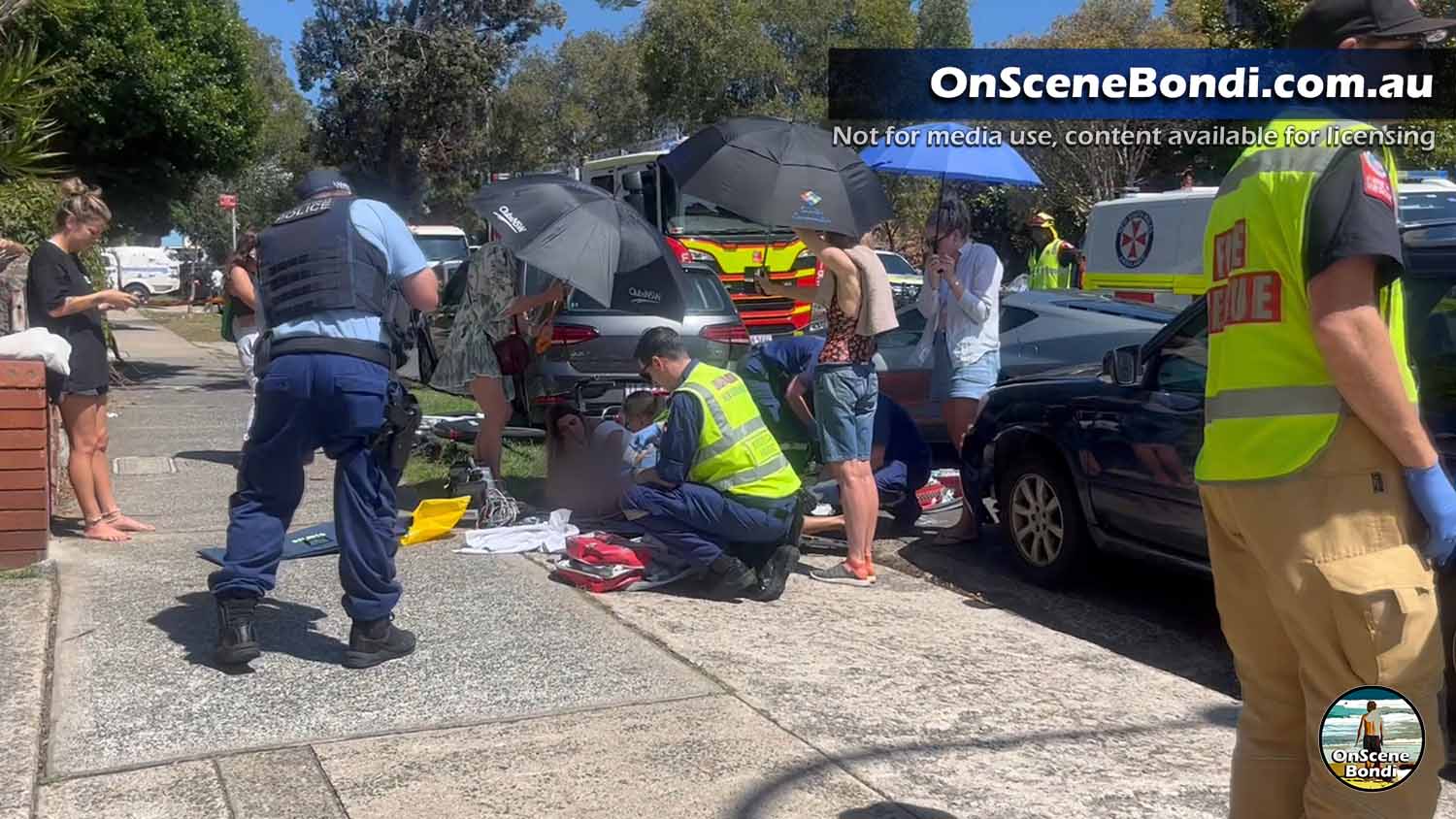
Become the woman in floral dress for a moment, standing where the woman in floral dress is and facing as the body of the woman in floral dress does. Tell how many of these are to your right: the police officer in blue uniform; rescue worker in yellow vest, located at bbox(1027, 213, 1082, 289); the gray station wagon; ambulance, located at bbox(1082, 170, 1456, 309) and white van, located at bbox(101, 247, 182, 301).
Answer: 1

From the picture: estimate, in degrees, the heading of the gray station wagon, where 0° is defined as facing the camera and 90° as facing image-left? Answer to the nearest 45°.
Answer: approximately 135°

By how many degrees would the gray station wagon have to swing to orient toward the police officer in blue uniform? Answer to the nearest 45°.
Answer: approximately 135° to its left

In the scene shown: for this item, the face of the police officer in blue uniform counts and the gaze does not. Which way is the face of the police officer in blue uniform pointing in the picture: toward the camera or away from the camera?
away from the camera

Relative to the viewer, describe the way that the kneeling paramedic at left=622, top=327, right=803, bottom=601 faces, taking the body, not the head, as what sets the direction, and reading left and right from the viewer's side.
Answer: facing away from the viewer and to the left of the viewer

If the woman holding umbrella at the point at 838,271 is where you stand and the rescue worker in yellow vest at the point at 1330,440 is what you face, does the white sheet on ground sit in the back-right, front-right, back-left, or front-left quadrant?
back-right

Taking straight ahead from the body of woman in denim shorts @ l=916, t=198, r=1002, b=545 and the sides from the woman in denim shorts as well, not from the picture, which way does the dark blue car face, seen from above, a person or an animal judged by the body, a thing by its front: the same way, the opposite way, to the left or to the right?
to the right

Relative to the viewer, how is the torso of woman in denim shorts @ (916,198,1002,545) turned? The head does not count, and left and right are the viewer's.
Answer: facing the viewer and to the left of the viewer
